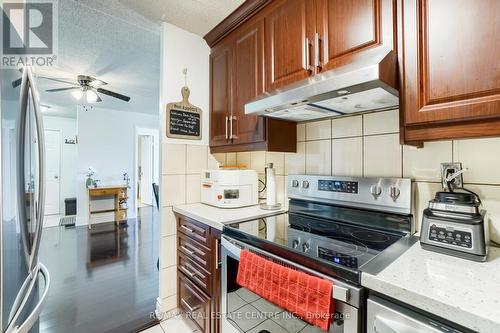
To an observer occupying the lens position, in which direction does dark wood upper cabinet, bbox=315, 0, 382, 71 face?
facing the viewer and to the left of the viewer

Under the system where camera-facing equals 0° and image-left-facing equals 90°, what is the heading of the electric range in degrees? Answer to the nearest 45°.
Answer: approximately 45°

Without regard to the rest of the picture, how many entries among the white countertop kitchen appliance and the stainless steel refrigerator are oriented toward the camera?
1

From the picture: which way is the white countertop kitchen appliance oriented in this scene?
toward the camera

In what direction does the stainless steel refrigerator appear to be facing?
to the viewer's right
